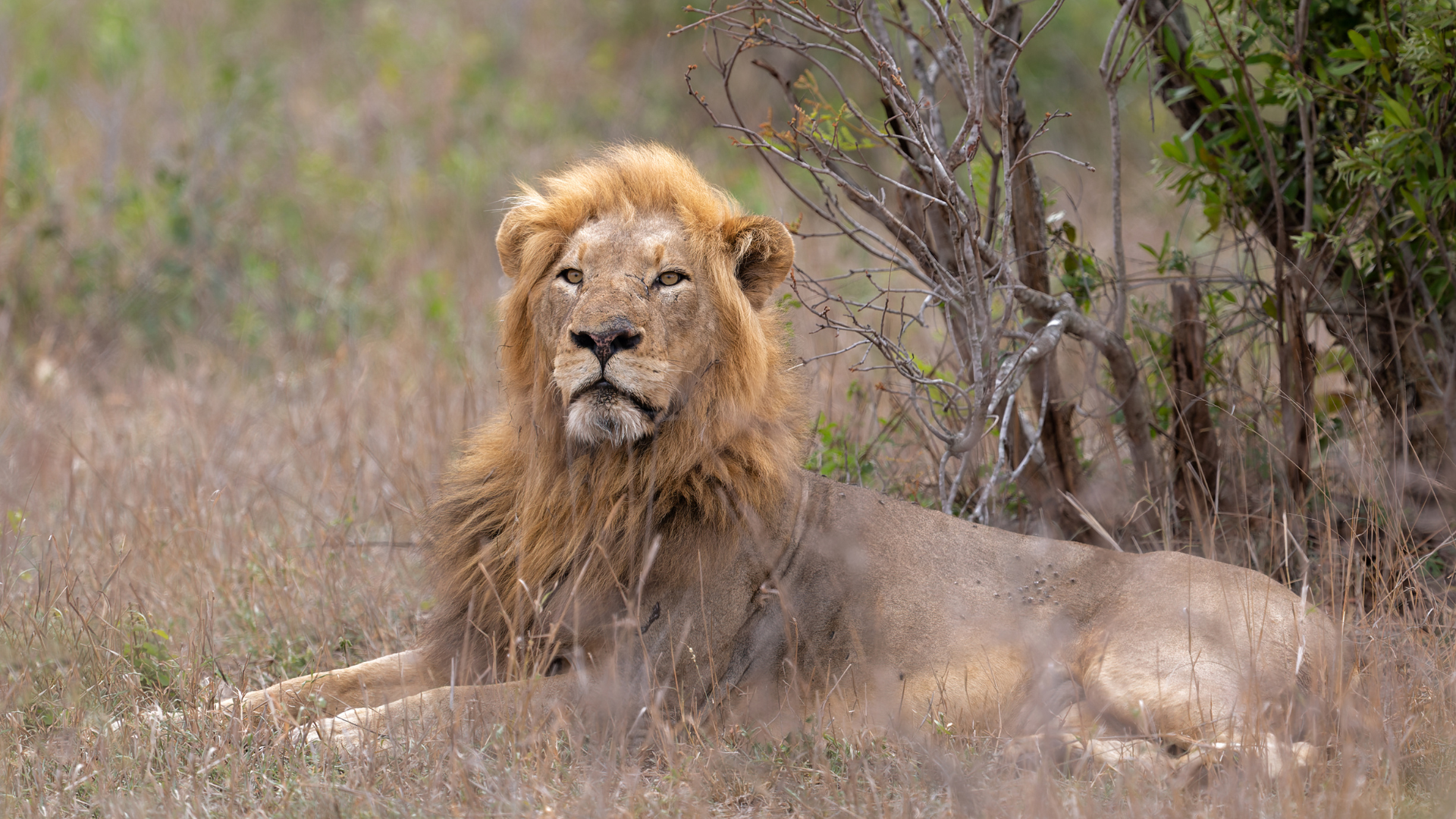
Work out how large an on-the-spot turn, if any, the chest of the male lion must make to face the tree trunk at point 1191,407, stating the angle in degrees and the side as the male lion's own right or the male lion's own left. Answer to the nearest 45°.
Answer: approximately 135° to the male lion's own right

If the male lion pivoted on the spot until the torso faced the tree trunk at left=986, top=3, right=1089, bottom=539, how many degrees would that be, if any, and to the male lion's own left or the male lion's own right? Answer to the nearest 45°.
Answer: approximately 135° to the male lion's own right

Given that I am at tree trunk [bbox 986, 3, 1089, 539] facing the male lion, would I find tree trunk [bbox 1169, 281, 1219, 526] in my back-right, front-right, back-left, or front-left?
back-left

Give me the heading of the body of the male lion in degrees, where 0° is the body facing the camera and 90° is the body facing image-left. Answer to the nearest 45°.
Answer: approximately 90°
